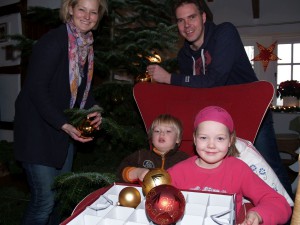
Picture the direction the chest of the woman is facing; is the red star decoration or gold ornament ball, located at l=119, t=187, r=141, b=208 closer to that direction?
the gold ornament ball

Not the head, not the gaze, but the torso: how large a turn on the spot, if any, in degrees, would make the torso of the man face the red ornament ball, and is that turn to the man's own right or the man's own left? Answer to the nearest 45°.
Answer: approximately 45° to the man's own left

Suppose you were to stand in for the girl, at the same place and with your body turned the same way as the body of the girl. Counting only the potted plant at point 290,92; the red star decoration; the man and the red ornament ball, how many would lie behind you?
3

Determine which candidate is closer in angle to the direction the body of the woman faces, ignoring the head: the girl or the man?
the girl

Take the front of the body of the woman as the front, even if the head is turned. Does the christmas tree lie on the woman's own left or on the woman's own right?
on the woman's own left

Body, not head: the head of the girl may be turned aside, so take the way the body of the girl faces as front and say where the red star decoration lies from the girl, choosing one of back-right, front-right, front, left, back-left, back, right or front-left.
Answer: back

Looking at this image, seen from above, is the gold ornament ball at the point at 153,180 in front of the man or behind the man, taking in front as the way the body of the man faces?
in front

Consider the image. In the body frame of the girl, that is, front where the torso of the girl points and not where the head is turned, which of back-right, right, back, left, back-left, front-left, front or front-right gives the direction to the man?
back

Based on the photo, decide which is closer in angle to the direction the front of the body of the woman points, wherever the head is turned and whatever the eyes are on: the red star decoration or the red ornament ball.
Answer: the red ornament ball
